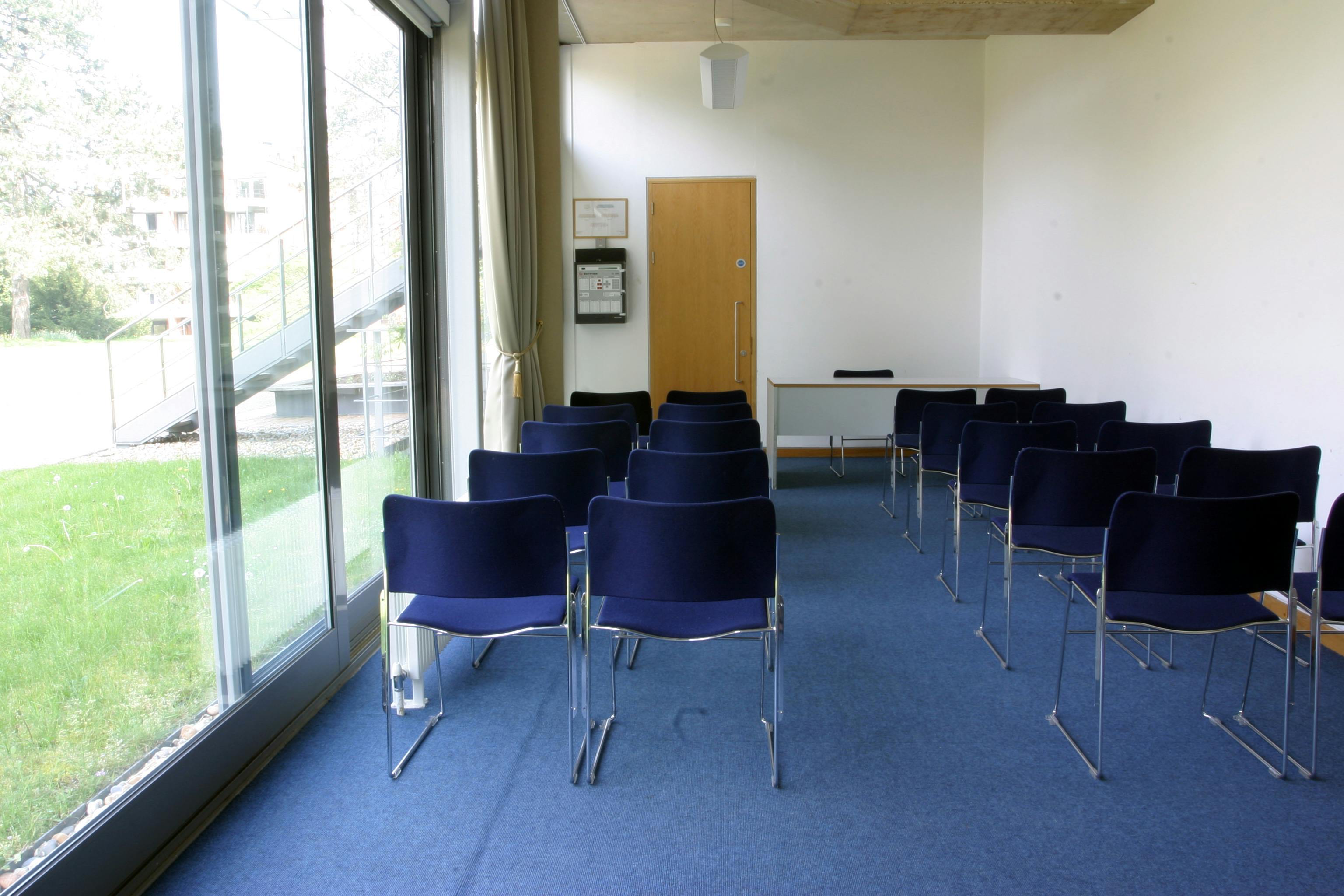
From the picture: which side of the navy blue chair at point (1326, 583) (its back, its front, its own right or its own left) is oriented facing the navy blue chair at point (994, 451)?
front

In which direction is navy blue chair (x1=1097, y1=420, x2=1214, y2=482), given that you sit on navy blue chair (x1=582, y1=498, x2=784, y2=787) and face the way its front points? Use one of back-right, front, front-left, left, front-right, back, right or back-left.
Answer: front-right

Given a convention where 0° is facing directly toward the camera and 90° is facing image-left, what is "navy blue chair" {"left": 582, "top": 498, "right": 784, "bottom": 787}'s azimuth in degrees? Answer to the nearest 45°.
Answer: approximately 180°

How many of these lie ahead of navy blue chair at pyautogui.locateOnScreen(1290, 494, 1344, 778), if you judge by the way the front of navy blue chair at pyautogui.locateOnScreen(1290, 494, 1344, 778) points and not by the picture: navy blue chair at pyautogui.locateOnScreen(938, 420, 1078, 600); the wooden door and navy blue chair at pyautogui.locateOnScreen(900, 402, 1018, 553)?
3

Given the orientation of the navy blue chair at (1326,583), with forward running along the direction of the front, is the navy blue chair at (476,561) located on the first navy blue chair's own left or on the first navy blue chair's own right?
on the first navy blue chair's own left

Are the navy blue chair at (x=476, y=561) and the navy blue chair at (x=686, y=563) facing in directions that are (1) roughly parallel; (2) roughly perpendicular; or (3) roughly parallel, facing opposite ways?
roughly parallel

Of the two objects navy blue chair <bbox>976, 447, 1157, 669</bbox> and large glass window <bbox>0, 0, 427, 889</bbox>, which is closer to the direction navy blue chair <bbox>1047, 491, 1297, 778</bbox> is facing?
the navy blue chair

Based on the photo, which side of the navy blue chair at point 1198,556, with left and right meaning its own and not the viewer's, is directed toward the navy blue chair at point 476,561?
left

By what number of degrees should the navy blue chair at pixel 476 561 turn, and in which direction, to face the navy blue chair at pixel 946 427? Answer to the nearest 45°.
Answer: approximately 45° to its right

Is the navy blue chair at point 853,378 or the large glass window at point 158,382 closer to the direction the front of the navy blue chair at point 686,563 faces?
the navy blue chair

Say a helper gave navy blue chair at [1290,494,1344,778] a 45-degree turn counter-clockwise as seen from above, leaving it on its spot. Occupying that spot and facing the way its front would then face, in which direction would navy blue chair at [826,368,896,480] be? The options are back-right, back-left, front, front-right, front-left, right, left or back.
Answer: front-right

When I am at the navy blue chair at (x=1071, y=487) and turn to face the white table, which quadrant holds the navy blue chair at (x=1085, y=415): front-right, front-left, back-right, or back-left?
front-right

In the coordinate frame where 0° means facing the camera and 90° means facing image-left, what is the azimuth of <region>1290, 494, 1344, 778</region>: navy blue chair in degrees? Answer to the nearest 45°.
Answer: approximately 135°

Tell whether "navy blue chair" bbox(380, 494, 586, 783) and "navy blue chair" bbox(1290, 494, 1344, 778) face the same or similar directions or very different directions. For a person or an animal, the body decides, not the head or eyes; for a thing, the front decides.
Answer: same or similar directions

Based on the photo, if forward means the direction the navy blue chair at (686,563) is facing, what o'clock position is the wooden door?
The wooden door is roughly at 12 o'clock from the navy blue chair.

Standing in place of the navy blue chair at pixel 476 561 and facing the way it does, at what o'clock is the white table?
The white table is roughly at 1 o'clock from the navy blue chair.

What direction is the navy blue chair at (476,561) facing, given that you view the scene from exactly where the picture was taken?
facing away from the viewer

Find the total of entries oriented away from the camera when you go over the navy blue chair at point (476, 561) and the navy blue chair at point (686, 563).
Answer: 2
